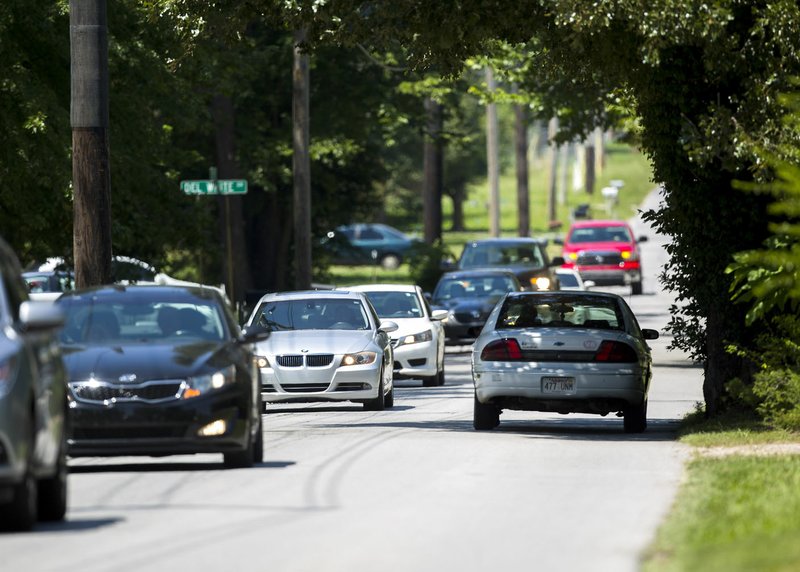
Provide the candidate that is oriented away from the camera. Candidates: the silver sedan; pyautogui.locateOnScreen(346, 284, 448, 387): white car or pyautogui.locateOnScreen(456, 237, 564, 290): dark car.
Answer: the silver sedan

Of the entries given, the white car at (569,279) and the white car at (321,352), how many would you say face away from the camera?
0

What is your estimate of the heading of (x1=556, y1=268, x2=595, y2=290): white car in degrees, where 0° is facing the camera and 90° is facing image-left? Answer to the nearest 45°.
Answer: approximately 0°

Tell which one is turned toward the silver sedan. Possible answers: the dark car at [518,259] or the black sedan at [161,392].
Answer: the dark car

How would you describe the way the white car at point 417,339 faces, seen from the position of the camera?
facing the viewer

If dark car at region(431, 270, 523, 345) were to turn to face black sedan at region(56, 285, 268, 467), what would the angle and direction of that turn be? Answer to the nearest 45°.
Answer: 0° — it already faces it

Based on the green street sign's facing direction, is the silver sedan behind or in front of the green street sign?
in front

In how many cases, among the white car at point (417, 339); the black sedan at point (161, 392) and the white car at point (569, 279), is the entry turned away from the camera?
0

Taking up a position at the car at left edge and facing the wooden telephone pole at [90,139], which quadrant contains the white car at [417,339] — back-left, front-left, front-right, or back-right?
front-right

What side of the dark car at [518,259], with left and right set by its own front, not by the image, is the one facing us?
front

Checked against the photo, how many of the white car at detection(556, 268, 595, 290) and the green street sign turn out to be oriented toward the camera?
2

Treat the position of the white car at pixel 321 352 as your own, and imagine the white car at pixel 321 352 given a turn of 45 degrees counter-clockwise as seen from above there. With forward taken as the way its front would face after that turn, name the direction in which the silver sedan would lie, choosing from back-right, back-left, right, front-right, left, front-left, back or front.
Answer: front

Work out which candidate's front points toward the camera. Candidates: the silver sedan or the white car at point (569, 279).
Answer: the white car

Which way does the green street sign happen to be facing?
toward the camera

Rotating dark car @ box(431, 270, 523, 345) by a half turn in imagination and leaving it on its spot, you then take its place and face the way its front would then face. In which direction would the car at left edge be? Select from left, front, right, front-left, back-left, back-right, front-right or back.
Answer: back

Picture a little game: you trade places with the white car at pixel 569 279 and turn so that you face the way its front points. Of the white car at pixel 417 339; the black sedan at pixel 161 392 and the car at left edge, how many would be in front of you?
3

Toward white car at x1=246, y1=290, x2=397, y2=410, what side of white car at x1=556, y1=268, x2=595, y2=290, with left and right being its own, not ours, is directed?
front

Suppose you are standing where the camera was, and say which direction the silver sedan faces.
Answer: facing away from the viewer

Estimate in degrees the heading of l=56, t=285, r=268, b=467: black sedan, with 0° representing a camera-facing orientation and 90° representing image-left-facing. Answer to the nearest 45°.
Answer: approximately 0°

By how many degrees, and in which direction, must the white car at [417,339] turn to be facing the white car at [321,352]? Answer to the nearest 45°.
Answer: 0° — it already faces it

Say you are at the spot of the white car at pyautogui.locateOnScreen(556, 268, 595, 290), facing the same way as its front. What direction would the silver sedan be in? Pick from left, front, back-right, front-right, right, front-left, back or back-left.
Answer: front
